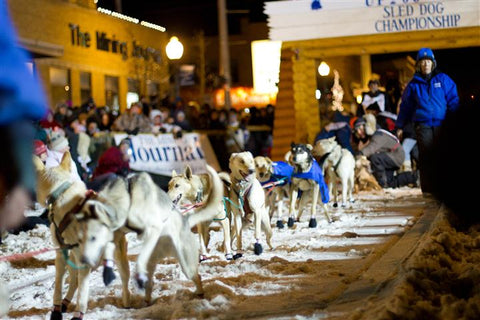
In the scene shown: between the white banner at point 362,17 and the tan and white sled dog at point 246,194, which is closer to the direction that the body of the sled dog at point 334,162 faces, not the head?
the tan and white sled dog

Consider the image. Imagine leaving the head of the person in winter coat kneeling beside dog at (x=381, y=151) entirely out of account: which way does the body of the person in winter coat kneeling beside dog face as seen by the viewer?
to the viewer's left

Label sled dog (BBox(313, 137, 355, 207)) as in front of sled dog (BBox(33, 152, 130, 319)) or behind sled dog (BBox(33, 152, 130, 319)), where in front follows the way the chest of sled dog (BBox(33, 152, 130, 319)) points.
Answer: behind

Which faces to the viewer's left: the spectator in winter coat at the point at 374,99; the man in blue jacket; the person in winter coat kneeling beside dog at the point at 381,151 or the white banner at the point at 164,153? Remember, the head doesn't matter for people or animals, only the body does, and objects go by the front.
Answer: the person in winter coat kneeling beside dog at the point at 381,151

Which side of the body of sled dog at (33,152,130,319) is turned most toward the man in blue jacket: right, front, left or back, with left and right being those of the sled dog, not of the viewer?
back

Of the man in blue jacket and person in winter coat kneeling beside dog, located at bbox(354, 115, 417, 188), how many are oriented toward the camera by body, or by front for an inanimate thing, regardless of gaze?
1

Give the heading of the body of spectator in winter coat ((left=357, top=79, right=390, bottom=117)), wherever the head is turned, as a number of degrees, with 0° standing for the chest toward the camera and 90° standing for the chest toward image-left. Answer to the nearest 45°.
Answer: approximately 0°

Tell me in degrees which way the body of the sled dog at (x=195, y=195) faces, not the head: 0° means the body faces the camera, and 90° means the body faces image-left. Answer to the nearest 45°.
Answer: approximately 45°
